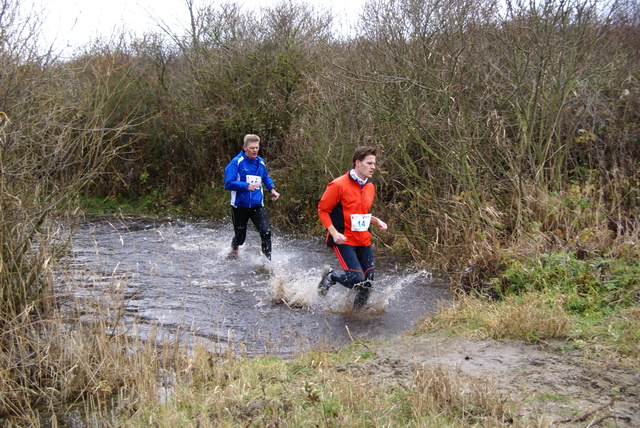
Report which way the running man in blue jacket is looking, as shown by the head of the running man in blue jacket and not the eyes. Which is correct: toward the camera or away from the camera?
toward the camera

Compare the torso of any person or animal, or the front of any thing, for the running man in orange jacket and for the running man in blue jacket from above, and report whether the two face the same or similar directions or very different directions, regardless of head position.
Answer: same or similar directions

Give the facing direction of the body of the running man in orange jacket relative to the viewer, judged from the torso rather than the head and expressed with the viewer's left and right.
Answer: facing the viewer and to the right of the viewer

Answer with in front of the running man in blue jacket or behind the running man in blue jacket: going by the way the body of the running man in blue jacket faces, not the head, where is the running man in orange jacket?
in front

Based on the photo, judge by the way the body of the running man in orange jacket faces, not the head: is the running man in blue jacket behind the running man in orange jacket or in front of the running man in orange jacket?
behind

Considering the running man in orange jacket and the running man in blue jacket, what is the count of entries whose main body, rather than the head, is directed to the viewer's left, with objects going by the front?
0
